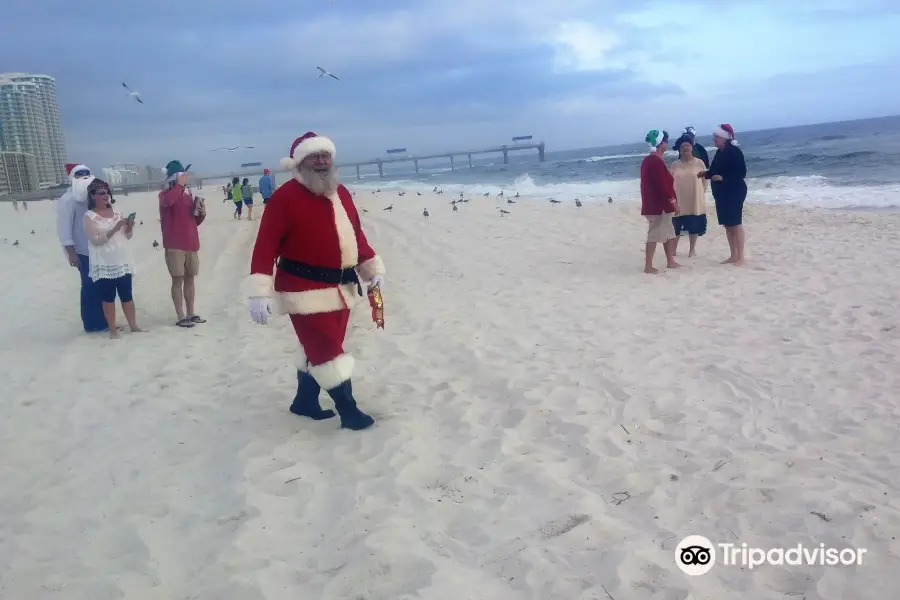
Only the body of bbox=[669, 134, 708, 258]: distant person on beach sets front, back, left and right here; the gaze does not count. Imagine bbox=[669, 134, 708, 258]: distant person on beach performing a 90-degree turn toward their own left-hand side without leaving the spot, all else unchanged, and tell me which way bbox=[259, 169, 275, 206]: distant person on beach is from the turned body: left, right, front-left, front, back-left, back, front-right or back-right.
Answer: back-left

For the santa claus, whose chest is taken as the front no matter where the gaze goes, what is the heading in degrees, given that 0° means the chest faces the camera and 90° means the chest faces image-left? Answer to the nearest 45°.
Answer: approximately 315°

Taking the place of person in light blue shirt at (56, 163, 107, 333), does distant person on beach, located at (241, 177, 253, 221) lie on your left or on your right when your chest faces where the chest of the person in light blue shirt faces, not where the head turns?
on your left

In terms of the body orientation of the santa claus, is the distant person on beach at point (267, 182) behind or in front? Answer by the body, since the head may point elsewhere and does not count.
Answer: behind

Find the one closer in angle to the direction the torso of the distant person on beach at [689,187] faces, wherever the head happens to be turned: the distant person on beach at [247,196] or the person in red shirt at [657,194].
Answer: the person in red shirt
